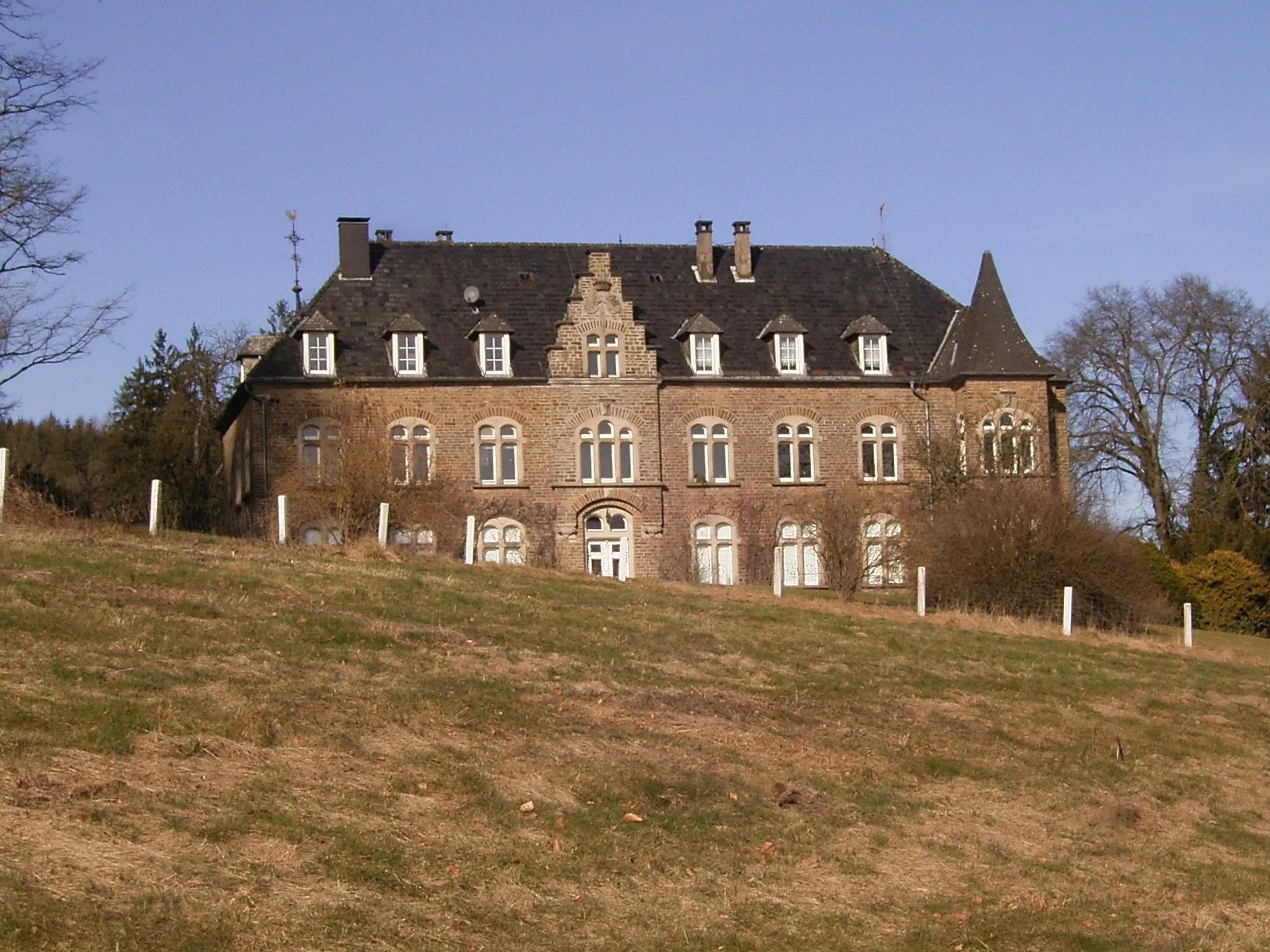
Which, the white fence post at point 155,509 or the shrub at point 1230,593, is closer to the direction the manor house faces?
the white fence post

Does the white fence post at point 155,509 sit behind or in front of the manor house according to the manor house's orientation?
in front

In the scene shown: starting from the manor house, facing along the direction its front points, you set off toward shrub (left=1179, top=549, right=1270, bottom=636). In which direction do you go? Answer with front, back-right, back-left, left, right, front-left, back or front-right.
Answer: left

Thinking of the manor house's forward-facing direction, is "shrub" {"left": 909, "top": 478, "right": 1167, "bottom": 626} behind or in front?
in front

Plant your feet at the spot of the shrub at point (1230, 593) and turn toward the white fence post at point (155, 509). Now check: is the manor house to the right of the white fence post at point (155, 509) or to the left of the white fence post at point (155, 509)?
right

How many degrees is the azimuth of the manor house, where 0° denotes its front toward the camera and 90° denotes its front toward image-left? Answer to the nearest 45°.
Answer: approximately 0°
